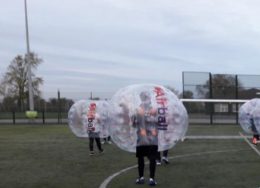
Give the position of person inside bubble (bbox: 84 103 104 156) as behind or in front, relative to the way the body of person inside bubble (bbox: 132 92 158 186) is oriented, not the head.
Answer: behind

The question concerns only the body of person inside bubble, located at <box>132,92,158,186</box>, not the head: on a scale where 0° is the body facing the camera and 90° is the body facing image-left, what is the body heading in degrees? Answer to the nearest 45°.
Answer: approximately 0°

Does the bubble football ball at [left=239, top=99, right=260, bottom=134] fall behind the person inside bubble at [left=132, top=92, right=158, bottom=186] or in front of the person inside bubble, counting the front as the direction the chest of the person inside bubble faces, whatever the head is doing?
behind

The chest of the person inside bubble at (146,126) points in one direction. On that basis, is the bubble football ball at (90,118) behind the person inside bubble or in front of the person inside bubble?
behind
